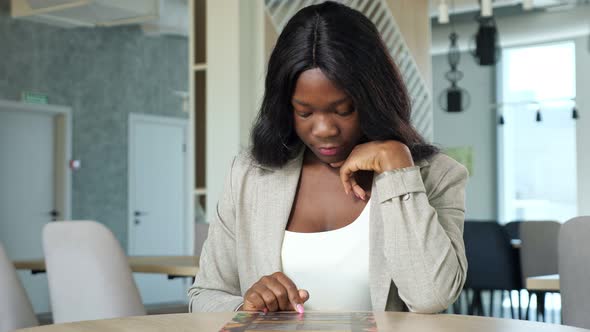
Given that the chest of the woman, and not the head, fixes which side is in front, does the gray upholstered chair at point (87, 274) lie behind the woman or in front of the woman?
behind

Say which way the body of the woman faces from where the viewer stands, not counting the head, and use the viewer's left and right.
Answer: facing the viewer

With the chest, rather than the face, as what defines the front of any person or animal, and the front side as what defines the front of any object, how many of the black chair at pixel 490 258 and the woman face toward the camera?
1

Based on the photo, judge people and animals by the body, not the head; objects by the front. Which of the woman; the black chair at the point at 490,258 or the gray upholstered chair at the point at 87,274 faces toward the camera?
the woman

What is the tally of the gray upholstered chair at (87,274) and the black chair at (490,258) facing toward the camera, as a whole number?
0

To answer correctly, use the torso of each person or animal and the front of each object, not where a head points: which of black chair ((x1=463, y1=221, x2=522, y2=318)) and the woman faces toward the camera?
the woman

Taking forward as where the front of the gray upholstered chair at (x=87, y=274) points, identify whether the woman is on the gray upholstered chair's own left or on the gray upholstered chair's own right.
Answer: on the gray upholstered chair's own right

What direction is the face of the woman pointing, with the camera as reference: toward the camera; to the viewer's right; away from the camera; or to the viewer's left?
toward the camera

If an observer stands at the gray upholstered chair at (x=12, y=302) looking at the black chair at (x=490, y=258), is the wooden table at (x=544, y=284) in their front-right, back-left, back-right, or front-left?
front-right

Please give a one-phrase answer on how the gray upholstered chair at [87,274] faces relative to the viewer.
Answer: facing away from the viewer and to the right of the viewer

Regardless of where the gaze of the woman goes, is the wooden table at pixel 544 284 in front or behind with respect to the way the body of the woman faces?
behind
